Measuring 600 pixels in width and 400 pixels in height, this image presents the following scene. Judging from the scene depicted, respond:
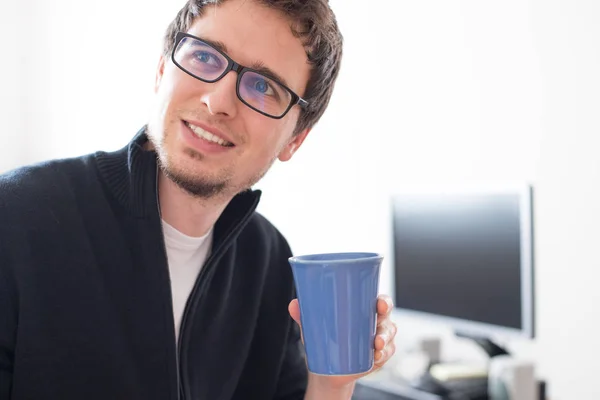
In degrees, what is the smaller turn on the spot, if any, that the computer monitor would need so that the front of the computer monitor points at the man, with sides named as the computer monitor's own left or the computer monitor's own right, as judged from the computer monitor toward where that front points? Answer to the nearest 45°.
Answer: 0° — it already faces them

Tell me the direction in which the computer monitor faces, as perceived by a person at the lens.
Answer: facing the viewer and to the left of the viewer
